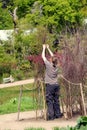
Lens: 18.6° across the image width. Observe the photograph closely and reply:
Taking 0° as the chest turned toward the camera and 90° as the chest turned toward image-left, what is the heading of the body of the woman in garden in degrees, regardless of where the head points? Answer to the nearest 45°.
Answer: approximately 135°
